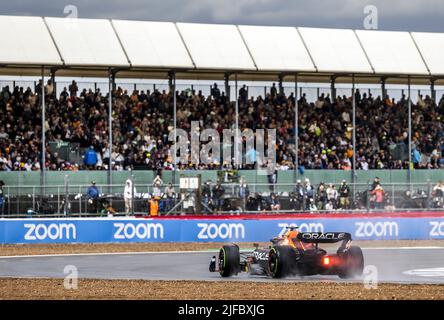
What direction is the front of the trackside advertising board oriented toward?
toward the camera

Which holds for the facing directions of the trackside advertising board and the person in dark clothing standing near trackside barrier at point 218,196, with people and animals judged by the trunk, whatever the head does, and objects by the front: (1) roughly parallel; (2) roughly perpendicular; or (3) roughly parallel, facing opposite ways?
roughly parallel

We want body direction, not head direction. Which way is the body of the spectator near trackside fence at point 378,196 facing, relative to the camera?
toward the camera

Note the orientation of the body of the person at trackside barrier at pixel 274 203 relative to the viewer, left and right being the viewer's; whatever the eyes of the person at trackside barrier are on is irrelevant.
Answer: facing the viewer

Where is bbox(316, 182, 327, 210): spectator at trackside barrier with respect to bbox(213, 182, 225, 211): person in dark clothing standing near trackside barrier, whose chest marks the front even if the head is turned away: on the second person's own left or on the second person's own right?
on the second person's own left

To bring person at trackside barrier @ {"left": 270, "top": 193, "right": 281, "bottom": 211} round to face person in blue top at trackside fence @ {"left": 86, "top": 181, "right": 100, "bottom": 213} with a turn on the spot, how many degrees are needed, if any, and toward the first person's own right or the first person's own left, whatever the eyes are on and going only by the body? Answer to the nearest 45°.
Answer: approximately 90° to the first person's own right

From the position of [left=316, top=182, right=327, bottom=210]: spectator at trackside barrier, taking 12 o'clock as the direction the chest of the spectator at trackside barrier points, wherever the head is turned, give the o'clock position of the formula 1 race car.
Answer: The formula 1 race car is roughly at 12 o'clock from the spectator at trackside barrier.

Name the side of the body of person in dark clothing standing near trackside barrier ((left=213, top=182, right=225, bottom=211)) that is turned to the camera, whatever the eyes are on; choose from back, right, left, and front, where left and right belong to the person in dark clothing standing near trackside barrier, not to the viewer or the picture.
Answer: front

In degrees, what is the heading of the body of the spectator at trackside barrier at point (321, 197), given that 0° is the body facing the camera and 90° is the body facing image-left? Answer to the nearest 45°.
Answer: approximately 0°

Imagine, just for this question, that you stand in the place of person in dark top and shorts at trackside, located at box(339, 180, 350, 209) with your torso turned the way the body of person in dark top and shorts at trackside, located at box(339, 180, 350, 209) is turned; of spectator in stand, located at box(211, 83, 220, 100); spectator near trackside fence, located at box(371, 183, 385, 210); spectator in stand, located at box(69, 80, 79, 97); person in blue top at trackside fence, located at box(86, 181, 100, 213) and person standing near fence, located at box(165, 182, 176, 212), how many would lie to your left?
1

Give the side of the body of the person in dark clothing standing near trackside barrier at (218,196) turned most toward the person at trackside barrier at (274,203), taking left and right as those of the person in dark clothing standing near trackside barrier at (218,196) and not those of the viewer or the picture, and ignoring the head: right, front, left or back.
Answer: left
